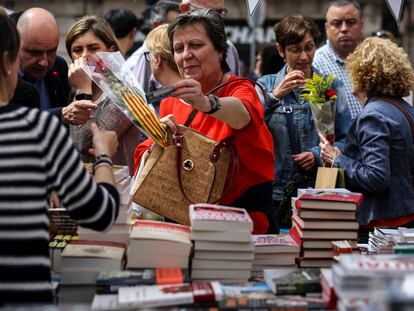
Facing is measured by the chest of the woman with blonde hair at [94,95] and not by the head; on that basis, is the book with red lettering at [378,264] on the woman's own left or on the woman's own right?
on the woman's own left

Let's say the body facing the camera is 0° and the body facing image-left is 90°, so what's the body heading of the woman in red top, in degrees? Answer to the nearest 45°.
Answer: approximately 45°

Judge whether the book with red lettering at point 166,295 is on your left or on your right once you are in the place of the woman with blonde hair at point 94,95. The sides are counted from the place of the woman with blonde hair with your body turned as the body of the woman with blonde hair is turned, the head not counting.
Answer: on your left

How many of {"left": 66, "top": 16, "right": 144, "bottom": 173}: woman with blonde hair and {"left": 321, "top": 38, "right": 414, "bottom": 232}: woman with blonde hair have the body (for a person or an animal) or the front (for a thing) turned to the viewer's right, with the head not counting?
0

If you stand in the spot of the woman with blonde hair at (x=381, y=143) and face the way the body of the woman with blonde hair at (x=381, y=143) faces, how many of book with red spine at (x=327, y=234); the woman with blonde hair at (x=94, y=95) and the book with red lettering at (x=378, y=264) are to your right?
0

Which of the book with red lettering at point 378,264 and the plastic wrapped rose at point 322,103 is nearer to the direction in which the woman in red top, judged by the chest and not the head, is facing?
the book with red lettering

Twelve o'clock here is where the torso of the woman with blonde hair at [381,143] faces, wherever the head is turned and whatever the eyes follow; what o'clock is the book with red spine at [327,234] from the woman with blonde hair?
The book with red spine is roughly at 8 o'clock from the woman with blonde hair.

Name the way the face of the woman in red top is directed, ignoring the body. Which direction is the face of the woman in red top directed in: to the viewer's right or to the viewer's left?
to the viewer's left

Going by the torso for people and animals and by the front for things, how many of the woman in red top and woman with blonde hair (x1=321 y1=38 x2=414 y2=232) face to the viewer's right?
0

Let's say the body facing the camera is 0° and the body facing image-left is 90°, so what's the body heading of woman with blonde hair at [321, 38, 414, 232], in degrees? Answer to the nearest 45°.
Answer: approximately 135°

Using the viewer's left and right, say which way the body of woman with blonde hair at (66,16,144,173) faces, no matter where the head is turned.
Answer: facing the viewer and to the left of the viewer

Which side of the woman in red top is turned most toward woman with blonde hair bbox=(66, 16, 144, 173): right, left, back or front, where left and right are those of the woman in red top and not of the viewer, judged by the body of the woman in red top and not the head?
right

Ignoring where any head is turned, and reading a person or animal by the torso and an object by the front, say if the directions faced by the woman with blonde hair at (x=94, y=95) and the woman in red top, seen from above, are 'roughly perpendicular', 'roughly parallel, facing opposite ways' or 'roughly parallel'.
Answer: roughly parallel

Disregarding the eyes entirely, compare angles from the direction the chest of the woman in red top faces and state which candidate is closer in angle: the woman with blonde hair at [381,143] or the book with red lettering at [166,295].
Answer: the book with red lettering

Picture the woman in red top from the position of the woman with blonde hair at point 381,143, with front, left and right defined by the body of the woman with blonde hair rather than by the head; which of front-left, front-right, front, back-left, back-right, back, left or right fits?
left

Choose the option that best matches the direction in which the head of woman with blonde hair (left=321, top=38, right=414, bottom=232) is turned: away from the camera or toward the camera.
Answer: away from the camera

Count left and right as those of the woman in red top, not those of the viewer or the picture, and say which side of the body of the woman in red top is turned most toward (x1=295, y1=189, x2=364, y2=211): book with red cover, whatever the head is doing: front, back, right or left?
left

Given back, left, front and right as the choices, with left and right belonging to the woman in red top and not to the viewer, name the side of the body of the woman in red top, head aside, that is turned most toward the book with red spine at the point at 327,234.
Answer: left
